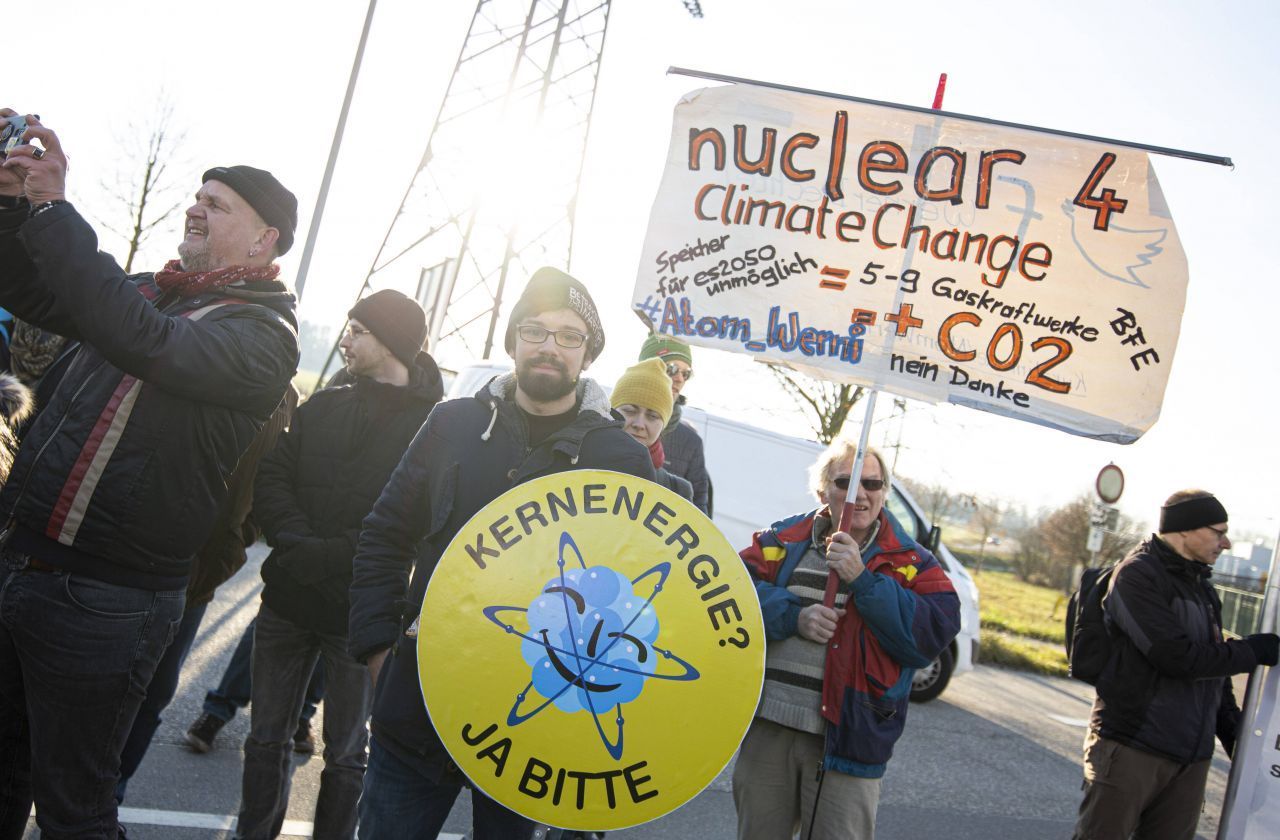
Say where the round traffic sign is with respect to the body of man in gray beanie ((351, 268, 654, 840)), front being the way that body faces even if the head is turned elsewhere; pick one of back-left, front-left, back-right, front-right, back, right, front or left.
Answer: back-left

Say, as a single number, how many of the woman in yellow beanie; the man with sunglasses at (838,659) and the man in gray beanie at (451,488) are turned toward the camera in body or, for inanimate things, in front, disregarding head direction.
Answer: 3

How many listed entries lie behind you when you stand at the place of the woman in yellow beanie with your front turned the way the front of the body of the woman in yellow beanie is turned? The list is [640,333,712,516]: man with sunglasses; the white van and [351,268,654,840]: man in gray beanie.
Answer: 2

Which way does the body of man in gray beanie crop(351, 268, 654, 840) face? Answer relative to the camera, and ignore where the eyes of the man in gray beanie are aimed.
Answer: toward the camera

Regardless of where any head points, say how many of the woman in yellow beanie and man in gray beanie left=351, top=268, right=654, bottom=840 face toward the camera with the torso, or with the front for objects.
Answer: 2

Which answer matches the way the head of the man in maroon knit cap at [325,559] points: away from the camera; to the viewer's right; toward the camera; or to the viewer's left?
to the viewer's left

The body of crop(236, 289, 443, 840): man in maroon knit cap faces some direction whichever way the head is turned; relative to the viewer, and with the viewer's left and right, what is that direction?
facing the viewer and to the left of the viewer

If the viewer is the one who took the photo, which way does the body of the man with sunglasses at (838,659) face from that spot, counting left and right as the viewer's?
facing the viewer

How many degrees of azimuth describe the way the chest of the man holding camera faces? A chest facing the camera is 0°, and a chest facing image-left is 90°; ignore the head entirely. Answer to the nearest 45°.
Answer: approximately 45°

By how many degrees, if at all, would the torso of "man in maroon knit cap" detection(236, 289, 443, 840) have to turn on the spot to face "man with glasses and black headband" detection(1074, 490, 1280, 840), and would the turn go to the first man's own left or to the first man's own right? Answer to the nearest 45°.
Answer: approximately 135° to the first man's own left

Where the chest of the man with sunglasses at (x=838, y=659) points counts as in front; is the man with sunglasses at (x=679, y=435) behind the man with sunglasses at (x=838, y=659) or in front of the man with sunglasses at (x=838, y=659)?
behind
